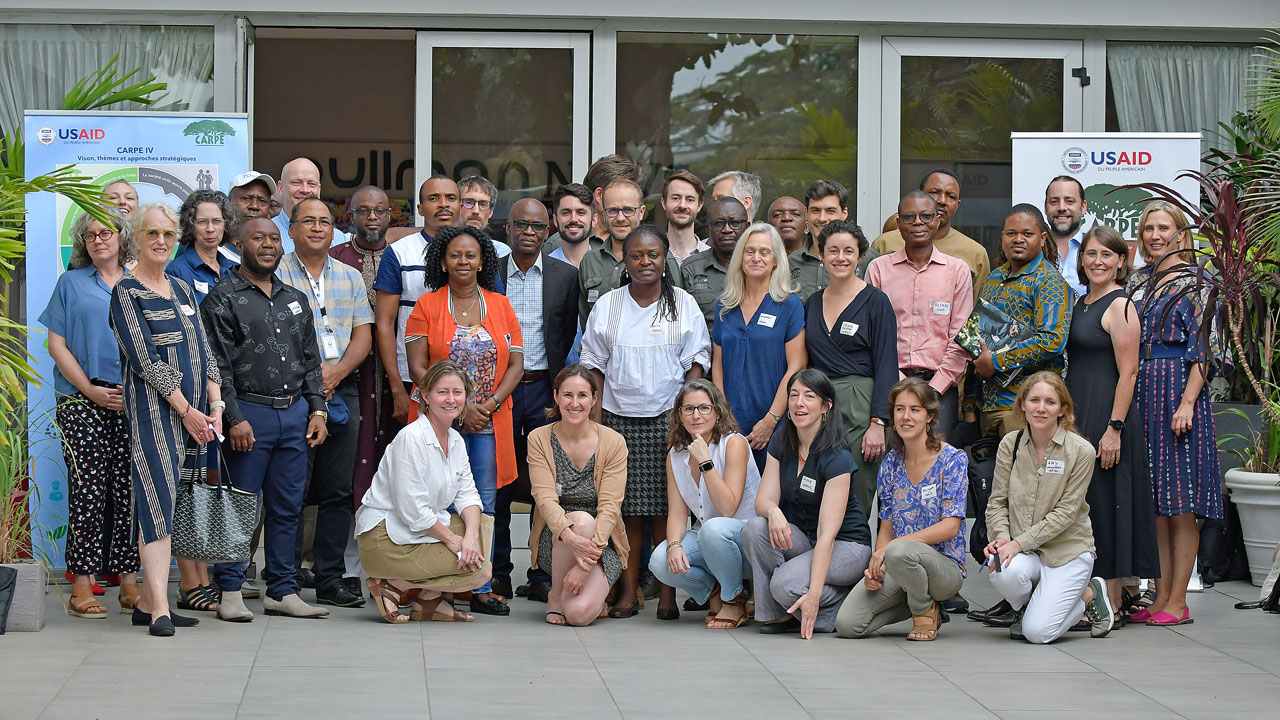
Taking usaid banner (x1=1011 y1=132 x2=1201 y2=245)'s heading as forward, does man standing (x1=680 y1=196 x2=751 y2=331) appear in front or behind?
in front

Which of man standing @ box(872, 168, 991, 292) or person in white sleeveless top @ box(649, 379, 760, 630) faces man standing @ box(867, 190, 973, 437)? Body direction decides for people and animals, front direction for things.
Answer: man standing @ box(872, 168, 991, 292)

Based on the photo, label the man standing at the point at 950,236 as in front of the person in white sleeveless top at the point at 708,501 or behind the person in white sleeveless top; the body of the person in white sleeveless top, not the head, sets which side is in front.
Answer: behind

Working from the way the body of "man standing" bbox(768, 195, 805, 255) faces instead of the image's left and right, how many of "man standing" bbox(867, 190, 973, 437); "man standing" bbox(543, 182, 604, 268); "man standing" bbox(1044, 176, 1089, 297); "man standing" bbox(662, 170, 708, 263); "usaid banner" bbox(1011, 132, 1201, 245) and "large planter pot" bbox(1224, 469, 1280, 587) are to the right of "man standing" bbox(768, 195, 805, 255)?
2

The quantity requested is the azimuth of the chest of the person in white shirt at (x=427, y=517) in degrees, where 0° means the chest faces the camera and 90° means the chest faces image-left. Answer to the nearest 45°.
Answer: approximately 315°

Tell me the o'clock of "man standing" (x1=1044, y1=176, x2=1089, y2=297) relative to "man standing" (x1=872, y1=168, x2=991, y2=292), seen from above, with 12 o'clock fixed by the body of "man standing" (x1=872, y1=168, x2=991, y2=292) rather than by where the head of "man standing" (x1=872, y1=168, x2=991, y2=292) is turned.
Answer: "man standing" (x1=1044, y1=176, x2=1089, y2=297) is roughly at 8 o'clock from "man standing" (x1=872, y1=168, x2=991, y2=292).

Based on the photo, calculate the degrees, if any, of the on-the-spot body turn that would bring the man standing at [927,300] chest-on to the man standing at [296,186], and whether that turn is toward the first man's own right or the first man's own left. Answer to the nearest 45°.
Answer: approximately 90° to the first man's own right
